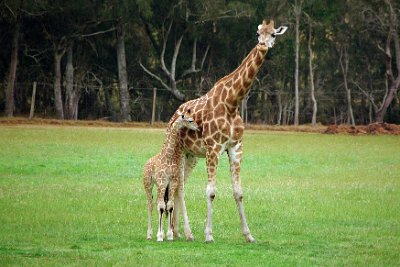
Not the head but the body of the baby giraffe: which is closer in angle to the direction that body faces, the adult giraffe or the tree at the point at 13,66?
the adult giraffe

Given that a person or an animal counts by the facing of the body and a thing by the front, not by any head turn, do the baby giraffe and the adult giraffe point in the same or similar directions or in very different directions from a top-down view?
same or similar directions

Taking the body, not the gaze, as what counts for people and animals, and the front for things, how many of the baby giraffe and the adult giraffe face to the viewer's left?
0

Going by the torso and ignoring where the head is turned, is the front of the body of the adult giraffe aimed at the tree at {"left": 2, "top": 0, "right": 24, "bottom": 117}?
no

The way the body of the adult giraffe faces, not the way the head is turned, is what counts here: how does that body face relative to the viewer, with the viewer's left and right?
facing the viewer and to the right of the viewer
